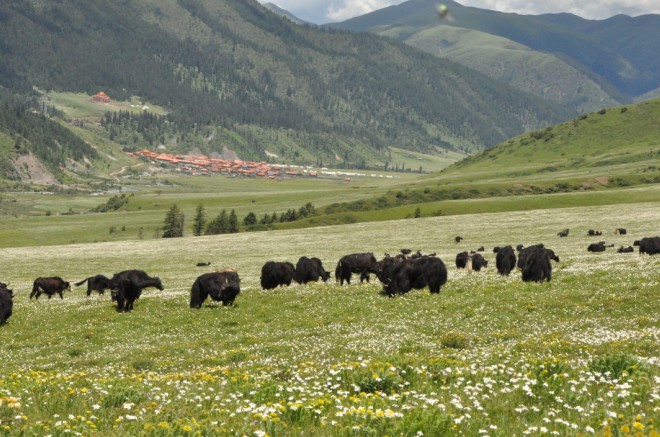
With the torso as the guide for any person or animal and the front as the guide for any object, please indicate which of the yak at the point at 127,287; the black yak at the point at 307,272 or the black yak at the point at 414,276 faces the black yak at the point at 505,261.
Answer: the black yak at the point at 307,272

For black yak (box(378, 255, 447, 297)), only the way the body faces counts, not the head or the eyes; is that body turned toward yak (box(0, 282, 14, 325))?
yes

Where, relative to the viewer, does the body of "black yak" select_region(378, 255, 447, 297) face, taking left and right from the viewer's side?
facing to the left of the viewer

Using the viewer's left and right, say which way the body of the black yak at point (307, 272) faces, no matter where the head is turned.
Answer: facing to the right of the viewer
